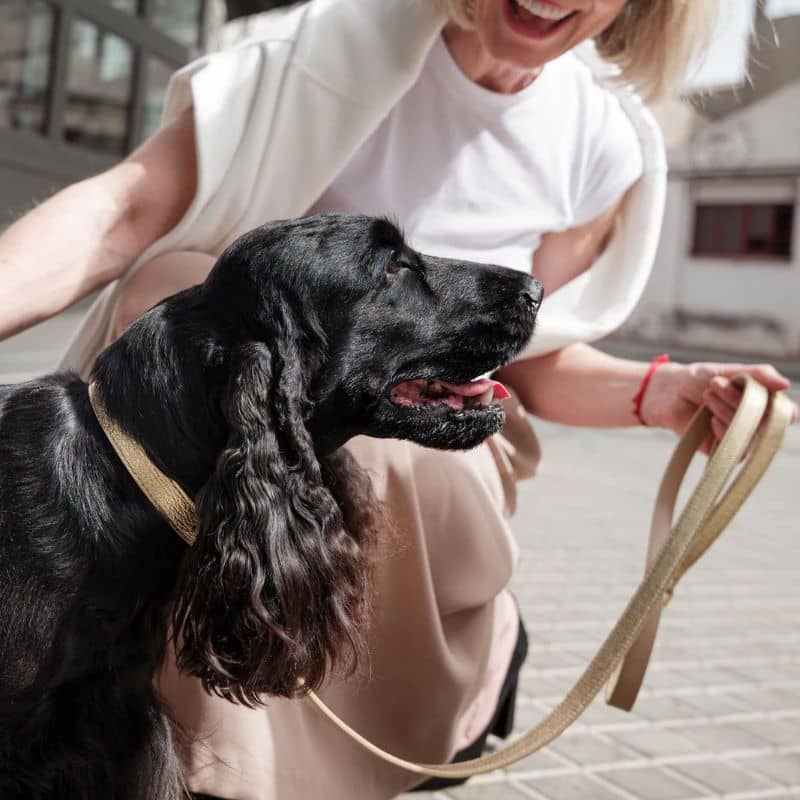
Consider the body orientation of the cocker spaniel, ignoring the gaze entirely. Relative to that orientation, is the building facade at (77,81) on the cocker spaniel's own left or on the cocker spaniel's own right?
on the cocker spaniel's own left

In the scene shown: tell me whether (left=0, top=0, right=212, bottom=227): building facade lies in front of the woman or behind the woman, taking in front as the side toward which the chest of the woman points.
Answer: behind

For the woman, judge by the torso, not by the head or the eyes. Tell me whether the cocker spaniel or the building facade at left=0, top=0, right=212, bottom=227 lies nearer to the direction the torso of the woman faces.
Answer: the cocker spaniel

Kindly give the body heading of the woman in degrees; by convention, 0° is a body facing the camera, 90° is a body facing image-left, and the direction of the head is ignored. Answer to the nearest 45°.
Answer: approximately 0°

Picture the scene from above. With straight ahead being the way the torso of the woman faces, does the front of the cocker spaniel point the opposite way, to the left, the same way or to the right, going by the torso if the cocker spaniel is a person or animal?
to the left

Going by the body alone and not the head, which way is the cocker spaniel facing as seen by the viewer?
to the viewer's right

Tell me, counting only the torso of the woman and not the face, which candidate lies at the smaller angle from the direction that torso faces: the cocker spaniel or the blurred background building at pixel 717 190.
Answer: the cocker spaniel

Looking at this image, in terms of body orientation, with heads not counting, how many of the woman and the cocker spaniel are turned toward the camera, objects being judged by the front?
1

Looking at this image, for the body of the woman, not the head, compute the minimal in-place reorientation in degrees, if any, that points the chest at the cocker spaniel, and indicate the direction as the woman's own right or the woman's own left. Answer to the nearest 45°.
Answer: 0° — they already face it
